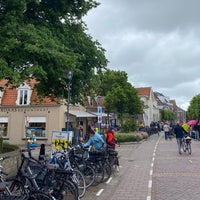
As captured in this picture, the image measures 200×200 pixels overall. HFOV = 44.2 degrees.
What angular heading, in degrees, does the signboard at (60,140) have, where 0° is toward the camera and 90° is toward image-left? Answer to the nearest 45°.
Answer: approximately 0°

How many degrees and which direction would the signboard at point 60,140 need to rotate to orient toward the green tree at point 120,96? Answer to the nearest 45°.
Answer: approximately 180°
